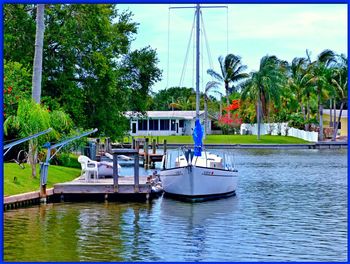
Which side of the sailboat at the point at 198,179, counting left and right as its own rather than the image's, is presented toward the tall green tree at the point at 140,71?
back

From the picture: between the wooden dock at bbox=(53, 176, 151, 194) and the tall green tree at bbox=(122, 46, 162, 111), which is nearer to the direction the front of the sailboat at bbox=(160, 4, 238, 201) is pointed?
the wooden dock

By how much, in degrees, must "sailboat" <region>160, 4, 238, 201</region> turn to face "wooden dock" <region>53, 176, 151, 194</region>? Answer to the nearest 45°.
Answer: approximately 45° to its right
